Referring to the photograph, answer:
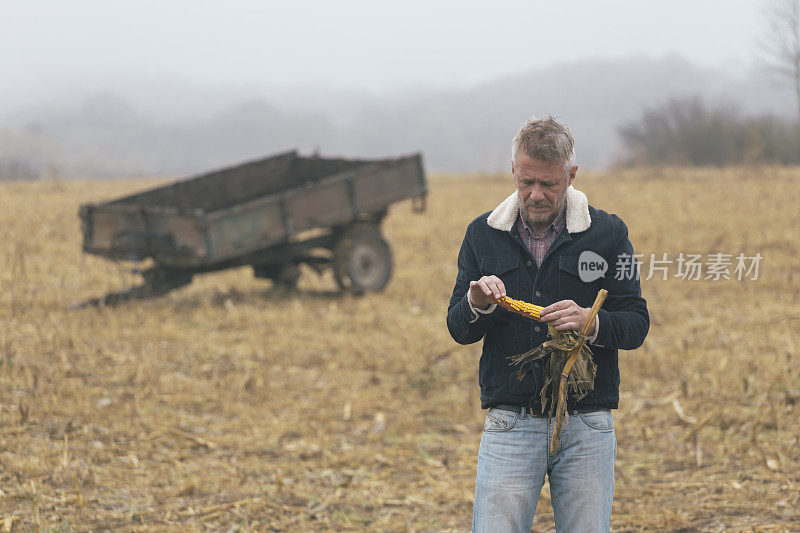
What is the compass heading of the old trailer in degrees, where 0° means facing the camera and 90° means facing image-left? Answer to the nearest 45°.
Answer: approximately 45°

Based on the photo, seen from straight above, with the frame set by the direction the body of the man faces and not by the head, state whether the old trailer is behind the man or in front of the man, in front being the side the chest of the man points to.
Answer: behind

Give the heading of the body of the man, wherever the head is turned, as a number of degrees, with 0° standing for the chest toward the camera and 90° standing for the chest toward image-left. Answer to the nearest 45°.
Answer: approximately 0°

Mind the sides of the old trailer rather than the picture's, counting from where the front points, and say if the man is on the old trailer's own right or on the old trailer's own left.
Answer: on the old trailer's own left
